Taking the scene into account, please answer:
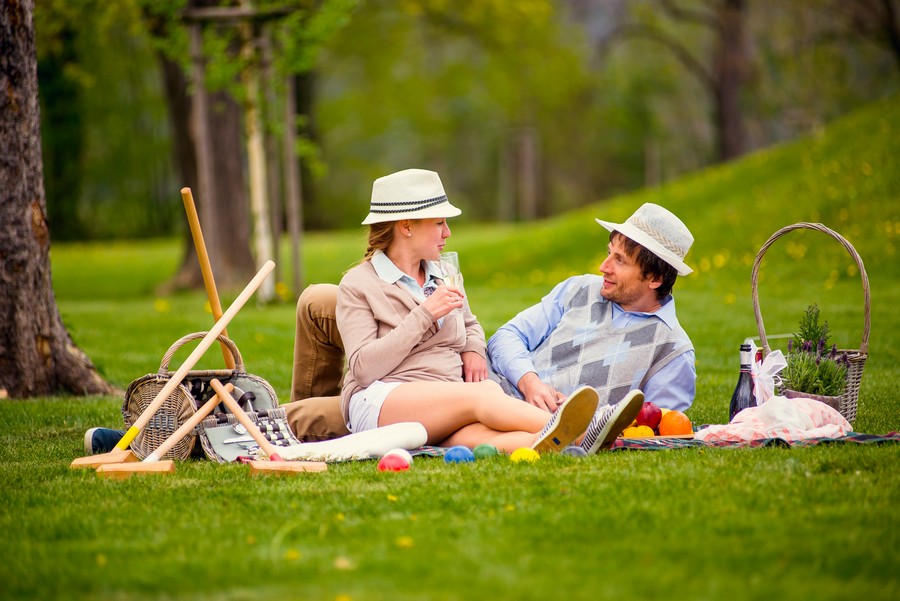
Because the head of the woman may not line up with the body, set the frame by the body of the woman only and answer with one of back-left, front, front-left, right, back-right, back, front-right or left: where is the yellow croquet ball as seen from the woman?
front

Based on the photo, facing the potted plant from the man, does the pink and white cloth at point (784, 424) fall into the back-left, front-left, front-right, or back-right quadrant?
front-right

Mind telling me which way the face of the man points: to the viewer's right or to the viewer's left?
to the viewer's left

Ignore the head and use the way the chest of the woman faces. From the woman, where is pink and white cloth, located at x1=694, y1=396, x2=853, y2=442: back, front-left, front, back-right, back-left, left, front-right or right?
front-left

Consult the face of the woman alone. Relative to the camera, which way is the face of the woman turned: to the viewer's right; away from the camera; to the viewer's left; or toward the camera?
to the viewer's right

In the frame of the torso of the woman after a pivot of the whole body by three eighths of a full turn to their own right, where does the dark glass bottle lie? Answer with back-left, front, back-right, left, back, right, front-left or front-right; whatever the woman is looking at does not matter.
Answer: back

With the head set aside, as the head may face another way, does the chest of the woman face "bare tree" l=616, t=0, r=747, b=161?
no

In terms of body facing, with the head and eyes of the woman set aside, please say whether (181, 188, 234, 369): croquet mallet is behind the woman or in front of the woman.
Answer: behind

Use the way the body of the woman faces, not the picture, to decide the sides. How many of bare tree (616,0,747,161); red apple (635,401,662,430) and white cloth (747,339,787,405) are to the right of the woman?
0

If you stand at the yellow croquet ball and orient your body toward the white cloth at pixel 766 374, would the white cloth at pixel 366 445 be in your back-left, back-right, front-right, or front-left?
back-left

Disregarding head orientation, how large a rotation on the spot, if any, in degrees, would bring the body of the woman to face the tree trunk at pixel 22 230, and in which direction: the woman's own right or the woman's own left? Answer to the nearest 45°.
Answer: approximately 180°
